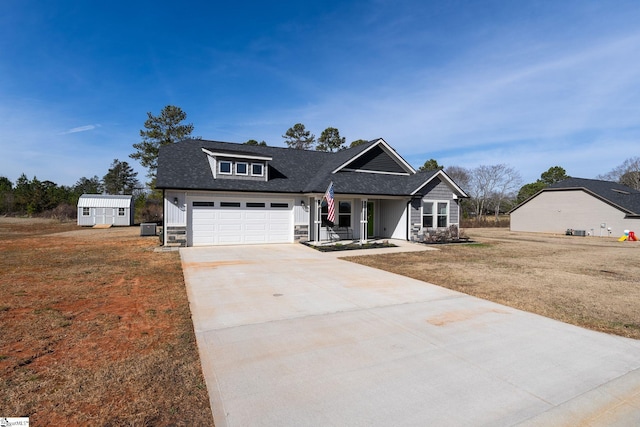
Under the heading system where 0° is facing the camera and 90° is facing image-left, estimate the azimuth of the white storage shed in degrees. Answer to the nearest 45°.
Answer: approximately 0°

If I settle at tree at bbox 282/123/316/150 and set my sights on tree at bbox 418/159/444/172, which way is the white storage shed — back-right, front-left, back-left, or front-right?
back-right

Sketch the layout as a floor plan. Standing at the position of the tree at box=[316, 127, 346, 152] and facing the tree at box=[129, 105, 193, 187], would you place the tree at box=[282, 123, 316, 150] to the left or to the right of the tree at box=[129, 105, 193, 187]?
right

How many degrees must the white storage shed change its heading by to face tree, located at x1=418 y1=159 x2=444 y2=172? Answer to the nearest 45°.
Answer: approximately 90° to its left

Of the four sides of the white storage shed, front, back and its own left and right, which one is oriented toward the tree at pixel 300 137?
left

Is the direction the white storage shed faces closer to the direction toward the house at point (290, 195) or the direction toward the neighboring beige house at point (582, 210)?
the house

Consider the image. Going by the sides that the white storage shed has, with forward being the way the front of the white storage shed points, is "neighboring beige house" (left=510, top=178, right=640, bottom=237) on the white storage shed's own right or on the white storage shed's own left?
on the white storage shed's own left

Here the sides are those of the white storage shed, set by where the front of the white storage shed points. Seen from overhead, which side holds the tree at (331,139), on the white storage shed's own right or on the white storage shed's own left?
on the white storage shed's own left
